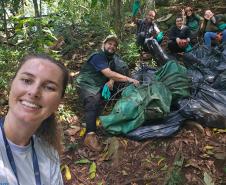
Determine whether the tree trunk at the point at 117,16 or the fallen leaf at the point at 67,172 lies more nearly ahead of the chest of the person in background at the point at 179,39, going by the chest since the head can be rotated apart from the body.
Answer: the fallen leaf

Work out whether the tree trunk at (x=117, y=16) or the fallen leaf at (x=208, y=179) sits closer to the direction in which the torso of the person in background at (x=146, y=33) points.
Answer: the fallen leaf

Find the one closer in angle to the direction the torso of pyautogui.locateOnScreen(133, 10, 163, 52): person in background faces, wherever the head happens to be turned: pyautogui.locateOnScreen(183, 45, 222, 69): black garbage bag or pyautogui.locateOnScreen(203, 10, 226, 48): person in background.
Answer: the black garbage bag

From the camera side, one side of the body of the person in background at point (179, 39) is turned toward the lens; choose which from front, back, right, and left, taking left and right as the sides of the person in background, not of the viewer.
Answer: front

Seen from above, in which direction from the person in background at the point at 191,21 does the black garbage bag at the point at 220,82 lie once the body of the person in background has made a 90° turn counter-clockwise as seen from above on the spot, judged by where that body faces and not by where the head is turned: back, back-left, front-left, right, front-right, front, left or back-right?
right

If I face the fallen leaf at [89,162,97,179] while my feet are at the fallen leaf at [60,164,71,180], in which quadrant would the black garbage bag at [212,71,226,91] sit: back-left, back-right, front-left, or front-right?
front-left

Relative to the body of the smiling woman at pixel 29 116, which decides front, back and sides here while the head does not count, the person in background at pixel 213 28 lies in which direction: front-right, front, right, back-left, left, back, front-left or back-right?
back-left

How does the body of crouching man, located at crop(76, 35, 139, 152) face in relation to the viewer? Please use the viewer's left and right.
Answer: facing the viewer and to the right of the viewer

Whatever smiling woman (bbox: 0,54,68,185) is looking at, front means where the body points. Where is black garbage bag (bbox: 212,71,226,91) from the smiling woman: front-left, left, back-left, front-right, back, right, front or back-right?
back-left

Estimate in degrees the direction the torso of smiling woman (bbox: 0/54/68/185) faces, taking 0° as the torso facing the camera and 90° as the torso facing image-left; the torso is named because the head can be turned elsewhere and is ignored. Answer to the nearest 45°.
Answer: approximately 0°

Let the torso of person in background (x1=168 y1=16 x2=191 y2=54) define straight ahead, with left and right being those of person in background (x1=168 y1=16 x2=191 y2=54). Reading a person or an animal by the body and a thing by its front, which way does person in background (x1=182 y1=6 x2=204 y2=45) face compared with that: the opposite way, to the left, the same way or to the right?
the same way

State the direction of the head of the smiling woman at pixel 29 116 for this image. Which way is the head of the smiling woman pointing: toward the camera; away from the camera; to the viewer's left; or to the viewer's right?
toward the camera

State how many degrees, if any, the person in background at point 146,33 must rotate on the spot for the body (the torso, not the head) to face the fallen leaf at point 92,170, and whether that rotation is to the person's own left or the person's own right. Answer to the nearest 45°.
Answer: approximately 45° to the person's own right

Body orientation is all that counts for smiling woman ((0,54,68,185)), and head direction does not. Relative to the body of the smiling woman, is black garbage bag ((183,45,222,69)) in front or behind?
behind

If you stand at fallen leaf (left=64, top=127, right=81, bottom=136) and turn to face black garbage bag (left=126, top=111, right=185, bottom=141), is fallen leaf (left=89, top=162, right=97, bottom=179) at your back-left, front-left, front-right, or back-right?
front-right

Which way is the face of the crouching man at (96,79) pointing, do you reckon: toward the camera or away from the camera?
toward the camera

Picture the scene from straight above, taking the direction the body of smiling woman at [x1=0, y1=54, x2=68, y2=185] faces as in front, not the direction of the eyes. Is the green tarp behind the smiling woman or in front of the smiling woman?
behind

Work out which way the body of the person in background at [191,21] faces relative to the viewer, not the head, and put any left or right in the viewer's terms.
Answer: facing the viewer
